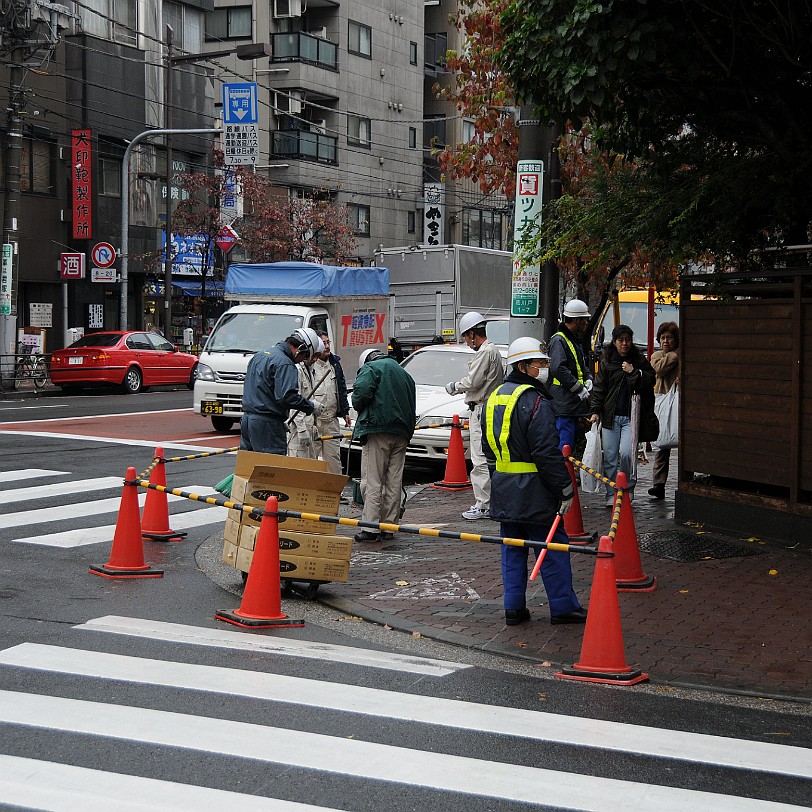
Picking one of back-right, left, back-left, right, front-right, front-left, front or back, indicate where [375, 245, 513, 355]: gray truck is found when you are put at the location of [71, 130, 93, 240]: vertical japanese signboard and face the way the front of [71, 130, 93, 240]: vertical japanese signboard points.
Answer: front-left

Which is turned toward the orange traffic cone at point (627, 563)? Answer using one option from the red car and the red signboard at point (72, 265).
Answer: the red signboard

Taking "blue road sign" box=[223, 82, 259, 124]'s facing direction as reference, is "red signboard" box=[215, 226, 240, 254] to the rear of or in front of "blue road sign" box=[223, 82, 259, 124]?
to the rear

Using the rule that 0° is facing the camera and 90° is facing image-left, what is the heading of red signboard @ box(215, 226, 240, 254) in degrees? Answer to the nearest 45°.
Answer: approximately 0°

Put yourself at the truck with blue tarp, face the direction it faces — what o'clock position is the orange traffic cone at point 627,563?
The orange traffic cone is roughly at 10 o'clock from the truck with blue tarp.

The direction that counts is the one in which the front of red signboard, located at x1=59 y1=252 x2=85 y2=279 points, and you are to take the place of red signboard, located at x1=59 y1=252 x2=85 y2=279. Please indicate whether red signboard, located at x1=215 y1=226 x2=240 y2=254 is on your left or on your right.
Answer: on your left

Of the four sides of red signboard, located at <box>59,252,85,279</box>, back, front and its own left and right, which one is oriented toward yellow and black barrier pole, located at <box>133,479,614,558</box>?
front

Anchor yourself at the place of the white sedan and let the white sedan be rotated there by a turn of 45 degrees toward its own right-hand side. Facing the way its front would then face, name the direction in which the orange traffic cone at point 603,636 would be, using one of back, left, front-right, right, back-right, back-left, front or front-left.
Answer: left

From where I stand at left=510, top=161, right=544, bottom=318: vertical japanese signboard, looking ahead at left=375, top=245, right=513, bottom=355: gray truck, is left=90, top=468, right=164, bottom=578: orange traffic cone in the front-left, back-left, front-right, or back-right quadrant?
back-left
